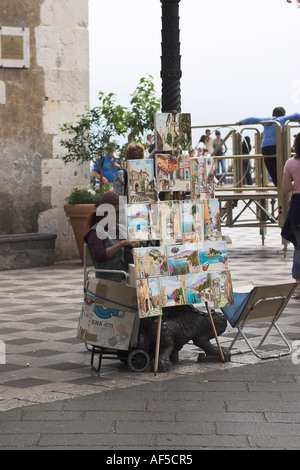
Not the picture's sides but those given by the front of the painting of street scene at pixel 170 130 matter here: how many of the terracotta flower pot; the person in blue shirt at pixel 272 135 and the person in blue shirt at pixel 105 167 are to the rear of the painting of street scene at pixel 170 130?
3

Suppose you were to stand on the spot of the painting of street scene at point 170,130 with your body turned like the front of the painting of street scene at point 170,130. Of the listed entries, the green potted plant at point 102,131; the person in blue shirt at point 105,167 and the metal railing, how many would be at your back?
3

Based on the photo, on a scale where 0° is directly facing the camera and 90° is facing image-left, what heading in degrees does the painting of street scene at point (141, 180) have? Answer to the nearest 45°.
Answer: approximately 0°

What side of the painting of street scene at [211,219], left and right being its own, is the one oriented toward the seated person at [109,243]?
right

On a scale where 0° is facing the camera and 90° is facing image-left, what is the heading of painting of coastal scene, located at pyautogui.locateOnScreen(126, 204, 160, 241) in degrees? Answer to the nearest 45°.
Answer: approximately 0°

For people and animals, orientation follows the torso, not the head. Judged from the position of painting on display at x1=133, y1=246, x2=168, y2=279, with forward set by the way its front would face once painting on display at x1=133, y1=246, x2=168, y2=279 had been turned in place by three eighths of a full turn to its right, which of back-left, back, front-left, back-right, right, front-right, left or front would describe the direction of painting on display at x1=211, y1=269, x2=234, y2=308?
right
